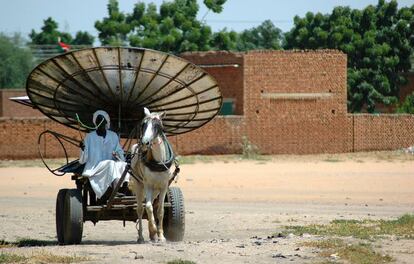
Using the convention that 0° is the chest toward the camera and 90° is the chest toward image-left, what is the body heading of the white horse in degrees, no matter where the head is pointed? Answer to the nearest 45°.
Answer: approximately 0°

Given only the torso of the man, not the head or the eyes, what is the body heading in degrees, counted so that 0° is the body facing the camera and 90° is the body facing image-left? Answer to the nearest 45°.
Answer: approximately 0°

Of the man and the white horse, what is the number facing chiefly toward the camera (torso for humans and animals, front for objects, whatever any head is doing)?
2

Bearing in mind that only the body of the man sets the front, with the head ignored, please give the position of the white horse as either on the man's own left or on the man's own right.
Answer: on the man's own left

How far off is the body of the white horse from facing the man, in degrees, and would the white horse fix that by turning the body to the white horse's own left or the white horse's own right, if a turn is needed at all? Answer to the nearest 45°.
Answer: approximately 135° to the white horse's own right

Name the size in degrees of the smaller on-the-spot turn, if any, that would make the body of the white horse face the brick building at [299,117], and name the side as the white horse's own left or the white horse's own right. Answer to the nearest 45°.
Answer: approximately 180°
